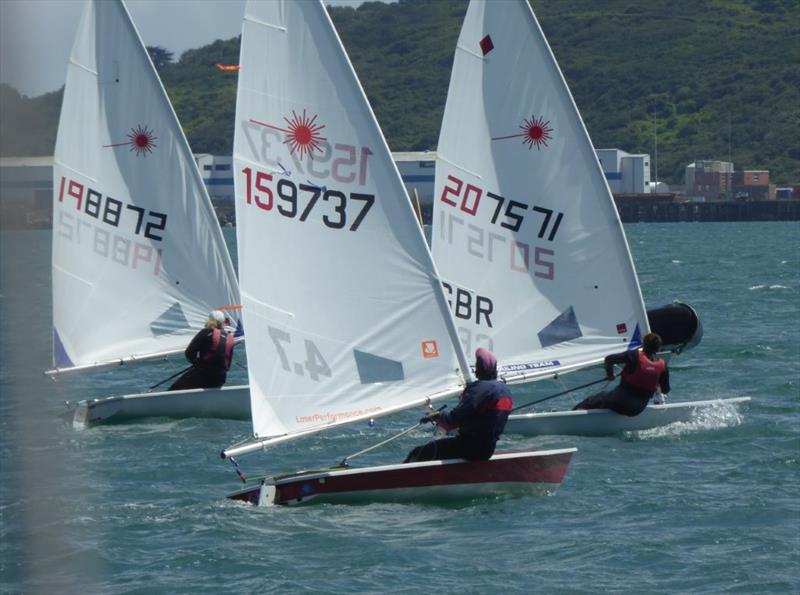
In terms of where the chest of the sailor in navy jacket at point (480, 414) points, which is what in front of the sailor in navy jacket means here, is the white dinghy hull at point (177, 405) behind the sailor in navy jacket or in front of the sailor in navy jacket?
in front

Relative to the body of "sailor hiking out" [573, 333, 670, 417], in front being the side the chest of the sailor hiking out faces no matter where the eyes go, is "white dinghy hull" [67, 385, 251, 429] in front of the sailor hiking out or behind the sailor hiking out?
in front

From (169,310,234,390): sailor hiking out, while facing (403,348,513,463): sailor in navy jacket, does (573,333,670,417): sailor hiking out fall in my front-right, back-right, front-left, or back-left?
front-left

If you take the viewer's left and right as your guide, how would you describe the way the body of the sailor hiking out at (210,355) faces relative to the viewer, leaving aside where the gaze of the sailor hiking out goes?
facing away from the viewer and to the left of the viewer

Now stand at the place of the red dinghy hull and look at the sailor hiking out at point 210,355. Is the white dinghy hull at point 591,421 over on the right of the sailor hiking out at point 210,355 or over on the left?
right

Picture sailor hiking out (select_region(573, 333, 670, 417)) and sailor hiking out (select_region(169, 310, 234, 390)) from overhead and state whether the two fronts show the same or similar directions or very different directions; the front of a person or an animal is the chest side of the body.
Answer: same or similar directions

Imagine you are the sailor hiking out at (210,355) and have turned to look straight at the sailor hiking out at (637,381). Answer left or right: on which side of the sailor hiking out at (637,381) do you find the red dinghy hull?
right

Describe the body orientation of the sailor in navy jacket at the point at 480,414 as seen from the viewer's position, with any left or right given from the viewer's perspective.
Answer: facing away from the viewer and to the left of the viewer

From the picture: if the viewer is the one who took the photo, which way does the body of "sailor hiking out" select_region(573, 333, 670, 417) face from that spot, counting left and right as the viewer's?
facing away from the viewer and to the left of the viewer
